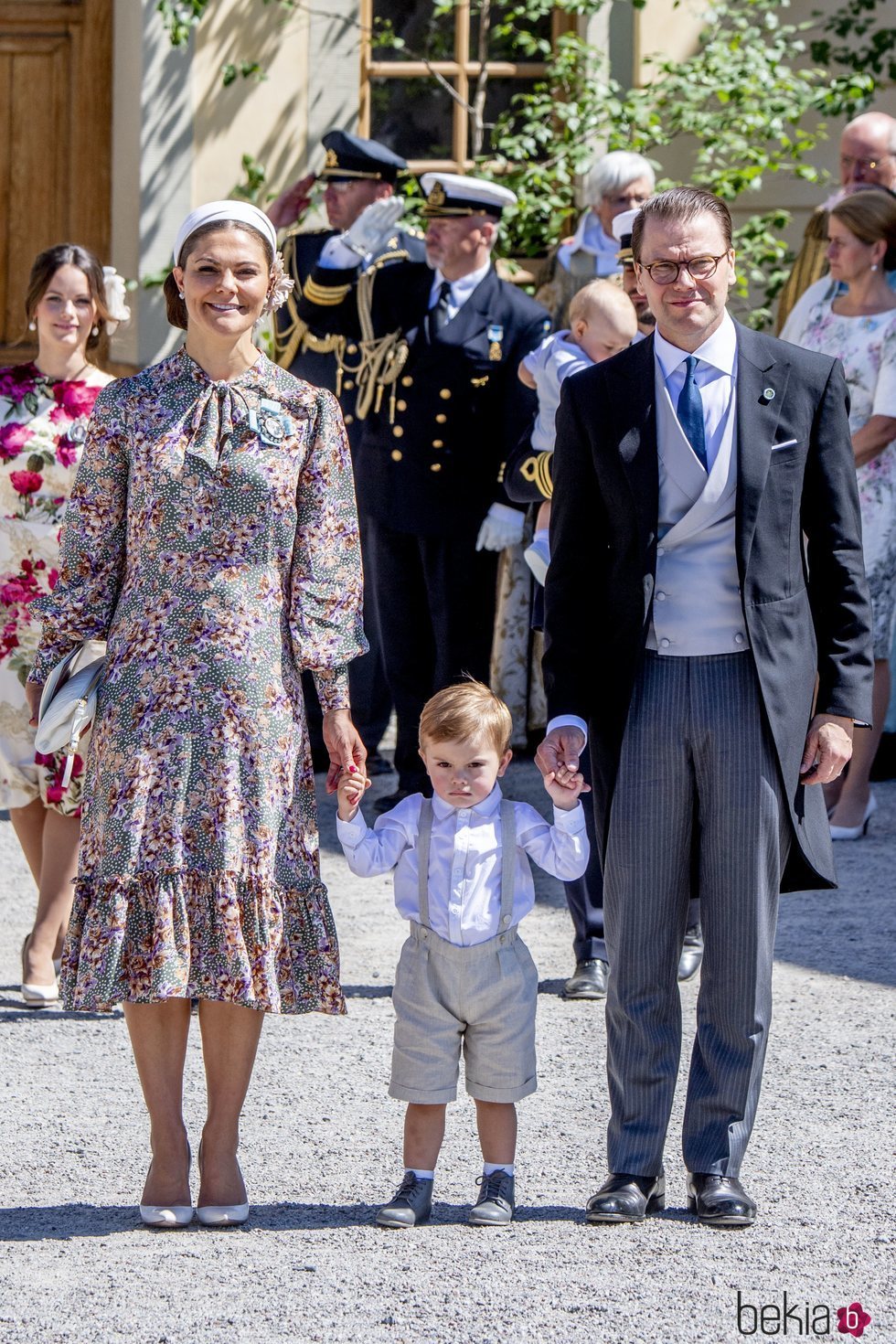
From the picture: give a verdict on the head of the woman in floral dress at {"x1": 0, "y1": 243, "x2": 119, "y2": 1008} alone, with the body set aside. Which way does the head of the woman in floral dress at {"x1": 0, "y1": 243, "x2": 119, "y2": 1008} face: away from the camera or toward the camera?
toward the camera

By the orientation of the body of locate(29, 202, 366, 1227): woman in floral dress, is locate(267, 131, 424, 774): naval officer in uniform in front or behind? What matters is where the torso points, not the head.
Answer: behind

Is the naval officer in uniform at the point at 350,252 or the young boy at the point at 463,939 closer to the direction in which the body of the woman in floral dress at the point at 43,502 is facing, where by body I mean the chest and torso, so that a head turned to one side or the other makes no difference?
the young boy

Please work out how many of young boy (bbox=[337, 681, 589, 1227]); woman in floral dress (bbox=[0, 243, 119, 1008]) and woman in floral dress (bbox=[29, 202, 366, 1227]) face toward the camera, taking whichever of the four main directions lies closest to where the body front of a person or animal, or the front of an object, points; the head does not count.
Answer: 3

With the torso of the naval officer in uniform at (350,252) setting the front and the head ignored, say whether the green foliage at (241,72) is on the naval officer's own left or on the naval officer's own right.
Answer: on the naval officer's own right

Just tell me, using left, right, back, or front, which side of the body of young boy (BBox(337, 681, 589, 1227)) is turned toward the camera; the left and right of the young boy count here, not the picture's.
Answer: front

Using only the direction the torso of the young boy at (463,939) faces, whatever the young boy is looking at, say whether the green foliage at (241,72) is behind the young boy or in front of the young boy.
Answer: behind

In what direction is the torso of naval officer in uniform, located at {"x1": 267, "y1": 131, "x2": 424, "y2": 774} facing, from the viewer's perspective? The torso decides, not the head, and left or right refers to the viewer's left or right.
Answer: facing the viewer and to the left of the viewer

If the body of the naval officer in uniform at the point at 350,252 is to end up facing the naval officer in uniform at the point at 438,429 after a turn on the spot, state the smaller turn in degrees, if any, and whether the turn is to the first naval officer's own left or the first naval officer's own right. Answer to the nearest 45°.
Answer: approximately 90° to the first naval officer's own left

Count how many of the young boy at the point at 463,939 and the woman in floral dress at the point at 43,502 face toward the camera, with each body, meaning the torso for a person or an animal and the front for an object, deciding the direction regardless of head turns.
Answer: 2

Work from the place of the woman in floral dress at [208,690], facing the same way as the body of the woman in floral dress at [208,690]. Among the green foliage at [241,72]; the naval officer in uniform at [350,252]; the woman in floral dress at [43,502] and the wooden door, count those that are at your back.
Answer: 4

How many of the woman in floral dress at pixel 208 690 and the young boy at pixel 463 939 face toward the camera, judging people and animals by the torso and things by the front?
2

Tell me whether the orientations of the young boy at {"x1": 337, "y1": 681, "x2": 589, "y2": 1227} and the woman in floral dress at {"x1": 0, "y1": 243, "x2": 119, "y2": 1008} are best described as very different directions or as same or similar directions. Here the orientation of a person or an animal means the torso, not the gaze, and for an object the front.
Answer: same or similar directions

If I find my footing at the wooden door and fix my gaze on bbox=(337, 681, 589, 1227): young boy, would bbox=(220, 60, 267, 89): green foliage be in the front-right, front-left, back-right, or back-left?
front-left

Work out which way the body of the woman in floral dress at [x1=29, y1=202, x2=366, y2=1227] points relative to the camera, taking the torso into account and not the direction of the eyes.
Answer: toward the camera
